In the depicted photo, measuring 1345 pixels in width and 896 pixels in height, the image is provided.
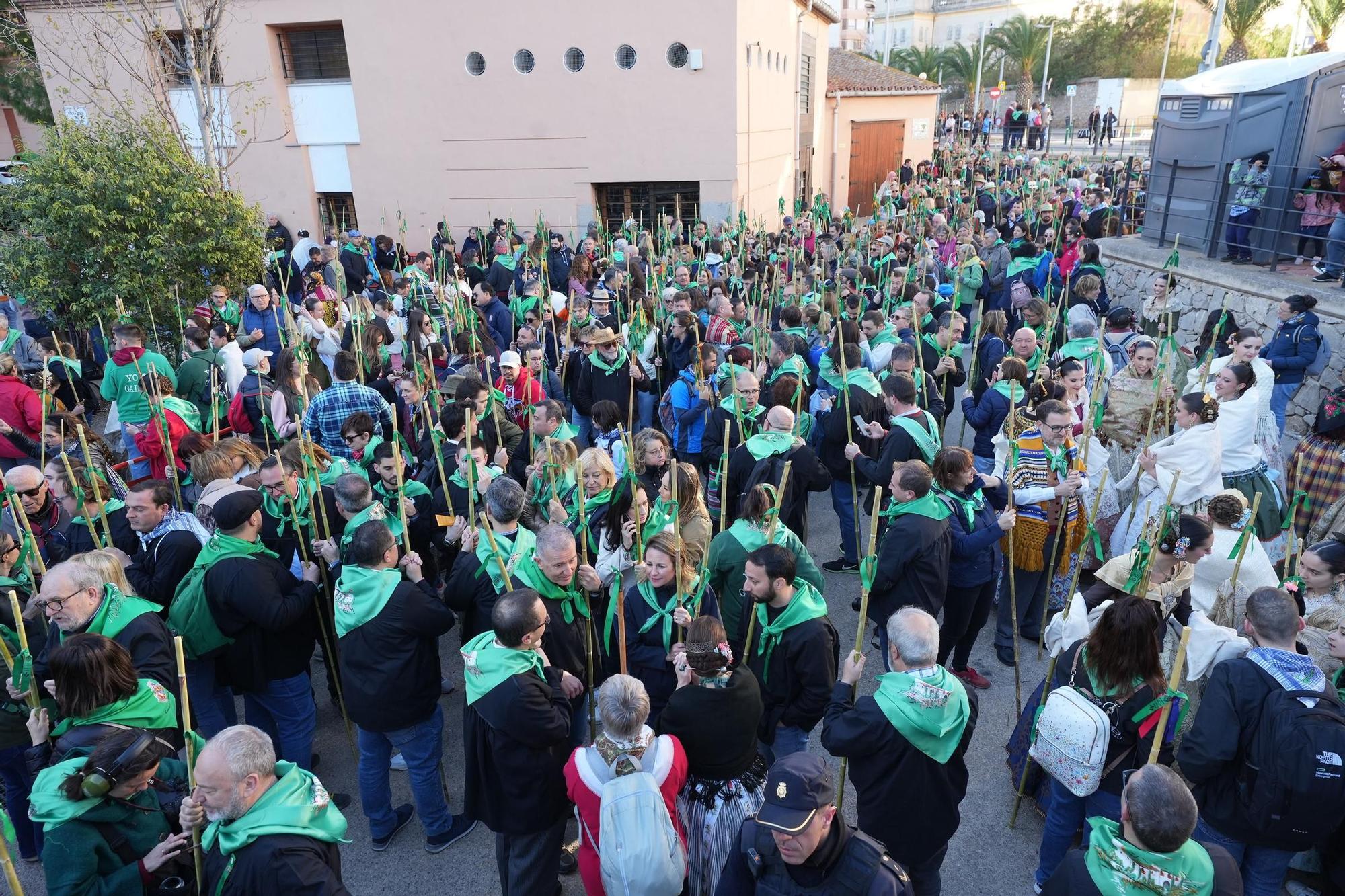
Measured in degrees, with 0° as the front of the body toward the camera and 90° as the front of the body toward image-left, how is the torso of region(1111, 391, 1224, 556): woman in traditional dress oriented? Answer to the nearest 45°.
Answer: approximately 90°

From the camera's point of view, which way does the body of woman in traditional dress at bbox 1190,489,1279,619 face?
away from the camera

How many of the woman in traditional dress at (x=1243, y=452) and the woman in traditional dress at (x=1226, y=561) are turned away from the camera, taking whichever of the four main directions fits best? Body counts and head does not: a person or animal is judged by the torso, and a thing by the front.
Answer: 1

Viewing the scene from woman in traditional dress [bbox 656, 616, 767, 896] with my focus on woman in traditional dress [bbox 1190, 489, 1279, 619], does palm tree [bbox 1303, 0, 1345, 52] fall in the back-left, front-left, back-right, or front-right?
front-left

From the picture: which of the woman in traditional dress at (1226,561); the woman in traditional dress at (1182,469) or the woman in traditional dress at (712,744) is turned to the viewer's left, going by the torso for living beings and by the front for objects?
the woman in traditional dress at (1182,469)

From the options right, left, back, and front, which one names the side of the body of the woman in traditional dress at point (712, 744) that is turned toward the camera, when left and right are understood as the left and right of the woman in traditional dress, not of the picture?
back

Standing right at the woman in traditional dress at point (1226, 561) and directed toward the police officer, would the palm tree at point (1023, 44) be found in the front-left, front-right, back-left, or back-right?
back-right

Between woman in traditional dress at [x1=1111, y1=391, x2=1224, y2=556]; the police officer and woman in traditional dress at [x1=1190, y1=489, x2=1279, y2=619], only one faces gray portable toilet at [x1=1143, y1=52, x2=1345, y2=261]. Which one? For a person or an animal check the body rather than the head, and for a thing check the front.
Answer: woman in traditional dress at [x1=1190, y1=489, x2=1279, y2=619]

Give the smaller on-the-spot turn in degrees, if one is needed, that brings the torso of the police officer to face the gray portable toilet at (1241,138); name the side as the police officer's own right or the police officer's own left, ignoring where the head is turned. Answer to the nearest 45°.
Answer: approximately 180°

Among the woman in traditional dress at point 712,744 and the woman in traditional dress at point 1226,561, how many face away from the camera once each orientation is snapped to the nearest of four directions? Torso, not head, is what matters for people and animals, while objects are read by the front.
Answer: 2

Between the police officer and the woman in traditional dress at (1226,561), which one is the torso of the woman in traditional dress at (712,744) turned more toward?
the woman in traditional dress

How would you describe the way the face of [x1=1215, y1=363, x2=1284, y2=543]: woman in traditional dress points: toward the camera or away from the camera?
toward the camera

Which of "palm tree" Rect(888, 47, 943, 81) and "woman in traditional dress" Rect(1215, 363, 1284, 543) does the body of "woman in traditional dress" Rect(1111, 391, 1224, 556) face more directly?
the palm tree
